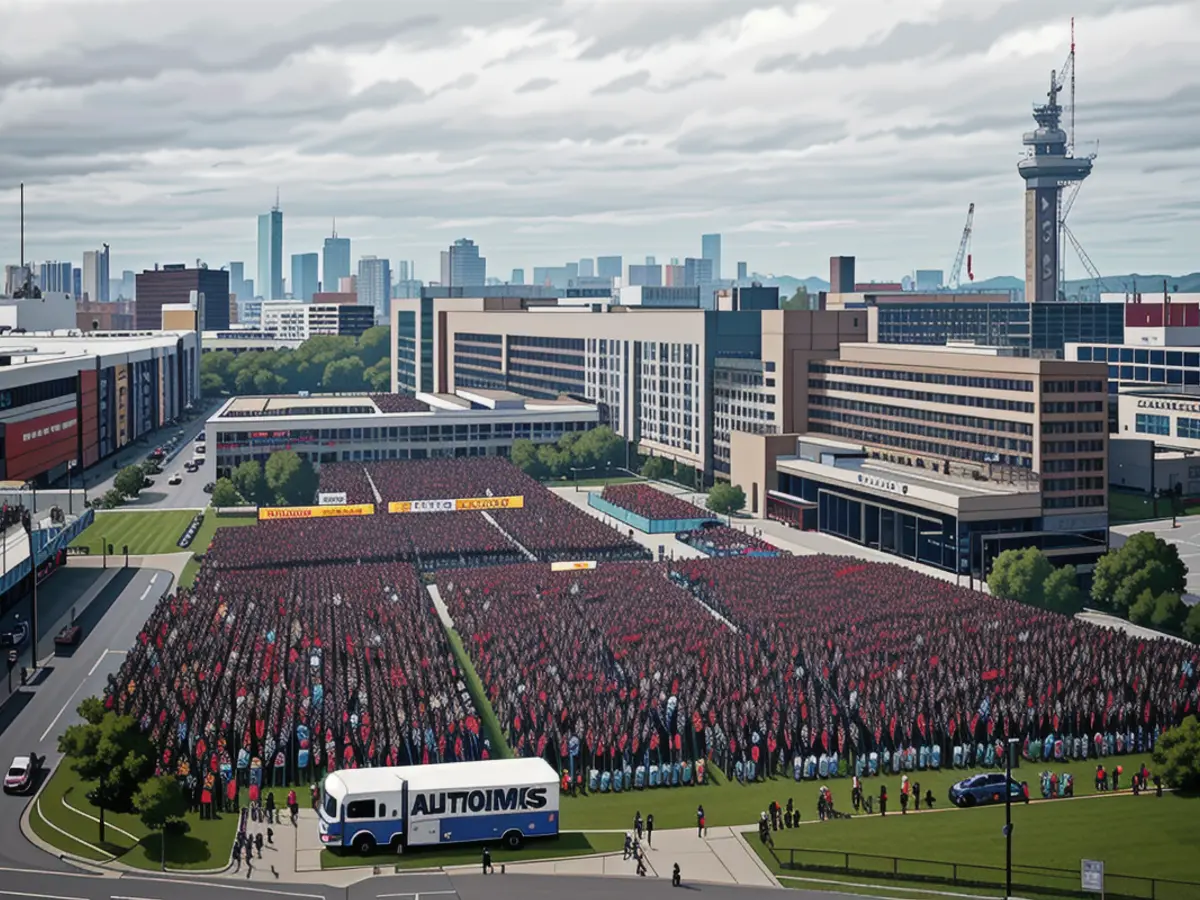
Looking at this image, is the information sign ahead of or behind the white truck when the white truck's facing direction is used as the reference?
behind

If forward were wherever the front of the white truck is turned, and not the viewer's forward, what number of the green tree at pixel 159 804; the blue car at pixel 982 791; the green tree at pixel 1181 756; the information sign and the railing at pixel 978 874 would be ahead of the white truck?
1

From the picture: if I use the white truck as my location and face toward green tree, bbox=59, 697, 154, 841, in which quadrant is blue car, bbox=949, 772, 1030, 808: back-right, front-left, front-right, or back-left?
back-right

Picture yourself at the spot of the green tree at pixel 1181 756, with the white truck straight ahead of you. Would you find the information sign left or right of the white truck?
left

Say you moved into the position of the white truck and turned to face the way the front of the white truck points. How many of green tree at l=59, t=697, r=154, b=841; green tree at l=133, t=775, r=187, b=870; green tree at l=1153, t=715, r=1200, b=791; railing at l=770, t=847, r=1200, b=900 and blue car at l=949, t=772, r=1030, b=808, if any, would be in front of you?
2

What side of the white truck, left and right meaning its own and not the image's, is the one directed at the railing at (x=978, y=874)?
back

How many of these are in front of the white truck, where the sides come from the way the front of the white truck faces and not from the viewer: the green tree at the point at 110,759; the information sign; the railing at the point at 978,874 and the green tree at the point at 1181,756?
1

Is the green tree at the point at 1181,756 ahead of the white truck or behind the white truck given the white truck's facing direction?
behind

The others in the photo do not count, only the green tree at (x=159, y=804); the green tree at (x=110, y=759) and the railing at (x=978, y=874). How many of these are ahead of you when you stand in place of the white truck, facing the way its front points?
2

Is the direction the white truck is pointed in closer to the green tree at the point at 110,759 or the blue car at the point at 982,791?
the green tree

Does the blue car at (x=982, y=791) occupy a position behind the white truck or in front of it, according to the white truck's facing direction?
behind

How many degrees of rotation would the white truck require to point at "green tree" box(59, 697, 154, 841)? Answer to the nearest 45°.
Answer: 0° — it already faces it

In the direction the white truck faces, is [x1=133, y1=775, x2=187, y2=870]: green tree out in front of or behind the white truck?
in front

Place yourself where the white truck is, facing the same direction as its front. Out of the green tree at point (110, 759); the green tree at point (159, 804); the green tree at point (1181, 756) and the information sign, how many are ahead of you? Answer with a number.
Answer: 2

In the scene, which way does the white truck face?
to the viewer's left
